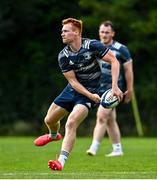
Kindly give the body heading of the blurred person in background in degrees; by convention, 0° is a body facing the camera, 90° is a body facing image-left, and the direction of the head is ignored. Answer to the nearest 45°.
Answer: approximately 45°

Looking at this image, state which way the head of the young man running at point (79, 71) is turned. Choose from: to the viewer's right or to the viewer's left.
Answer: to the viewer's left
